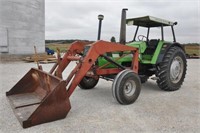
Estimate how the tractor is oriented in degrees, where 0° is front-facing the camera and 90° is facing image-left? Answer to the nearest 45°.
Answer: approximately 45°

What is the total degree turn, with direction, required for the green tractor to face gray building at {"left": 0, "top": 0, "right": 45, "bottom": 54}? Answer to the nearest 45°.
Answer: approximately 90° to its right

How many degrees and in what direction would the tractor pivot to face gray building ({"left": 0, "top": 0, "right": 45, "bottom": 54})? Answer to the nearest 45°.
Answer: approximately 90° to its right
